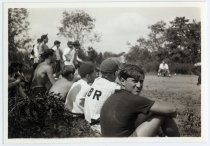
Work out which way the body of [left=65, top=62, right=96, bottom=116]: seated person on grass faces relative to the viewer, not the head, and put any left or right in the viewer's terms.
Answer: facing away from the viewer and to the right of the viewer

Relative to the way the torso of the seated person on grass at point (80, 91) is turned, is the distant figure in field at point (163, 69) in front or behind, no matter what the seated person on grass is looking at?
in front

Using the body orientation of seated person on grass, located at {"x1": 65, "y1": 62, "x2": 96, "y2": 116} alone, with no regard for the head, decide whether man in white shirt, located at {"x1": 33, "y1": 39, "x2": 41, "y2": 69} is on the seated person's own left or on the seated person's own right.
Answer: on the seated person's own left
